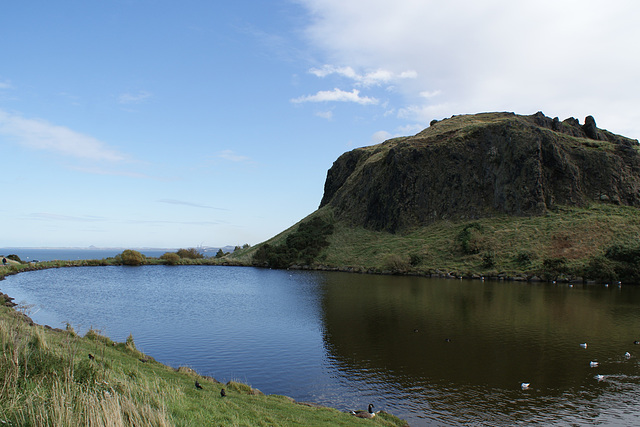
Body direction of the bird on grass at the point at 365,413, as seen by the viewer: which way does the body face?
to the viewer's right
